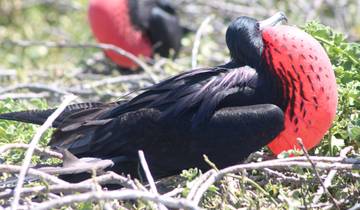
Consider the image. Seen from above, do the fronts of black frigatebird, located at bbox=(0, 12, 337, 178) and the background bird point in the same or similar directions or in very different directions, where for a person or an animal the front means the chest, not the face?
very different directions

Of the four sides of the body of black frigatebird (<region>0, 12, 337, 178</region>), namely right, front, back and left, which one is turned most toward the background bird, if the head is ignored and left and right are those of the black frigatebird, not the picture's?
left

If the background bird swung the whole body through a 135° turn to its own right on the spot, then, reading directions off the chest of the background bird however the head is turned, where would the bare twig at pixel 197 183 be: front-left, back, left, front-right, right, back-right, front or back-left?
back-right

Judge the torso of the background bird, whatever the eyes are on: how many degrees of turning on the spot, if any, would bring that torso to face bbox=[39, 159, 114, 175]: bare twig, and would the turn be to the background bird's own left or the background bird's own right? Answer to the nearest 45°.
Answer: approximately 90° to the background bird's own left

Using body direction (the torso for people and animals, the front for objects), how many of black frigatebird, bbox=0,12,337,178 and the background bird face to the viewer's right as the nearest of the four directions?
1

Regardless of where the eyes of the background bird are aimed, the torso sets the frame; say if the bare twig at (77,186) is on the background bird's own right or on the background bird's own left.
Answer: on the background bird's own left

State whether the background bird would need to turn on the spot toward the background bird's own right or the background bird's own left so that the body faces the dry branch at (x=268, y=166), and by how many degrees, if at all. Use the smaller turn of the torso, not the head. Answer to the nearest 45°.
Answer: approximately 90° to the background bird's own left

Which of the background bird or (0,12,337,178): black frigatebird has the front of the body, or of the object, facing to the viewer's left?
the background bird

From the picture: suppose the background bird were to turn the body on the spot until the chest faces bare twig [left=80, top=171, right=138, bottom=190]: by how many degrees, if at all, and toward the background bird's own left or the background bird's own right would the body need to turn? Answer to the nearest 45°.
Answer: approximately 90° to the background bird's own left

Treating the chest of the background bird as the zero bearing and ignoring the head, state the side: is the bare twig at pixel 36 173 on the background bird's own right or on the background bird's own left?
on the background bird's own left

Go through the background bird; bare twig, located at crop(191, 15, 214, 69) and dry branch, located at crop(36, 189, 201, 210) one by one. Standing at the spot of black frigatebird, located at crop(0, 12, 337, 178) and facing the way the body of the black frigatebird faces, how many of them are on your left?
2

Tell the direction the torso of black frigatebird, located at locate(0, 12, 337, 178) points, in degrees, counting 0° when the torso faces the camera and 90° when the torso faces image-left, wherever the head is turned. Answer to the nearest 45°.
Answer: approximately 270°

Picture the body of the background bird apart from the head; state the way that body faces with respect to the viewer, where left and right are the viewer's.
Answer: facing to the left of the viewer
